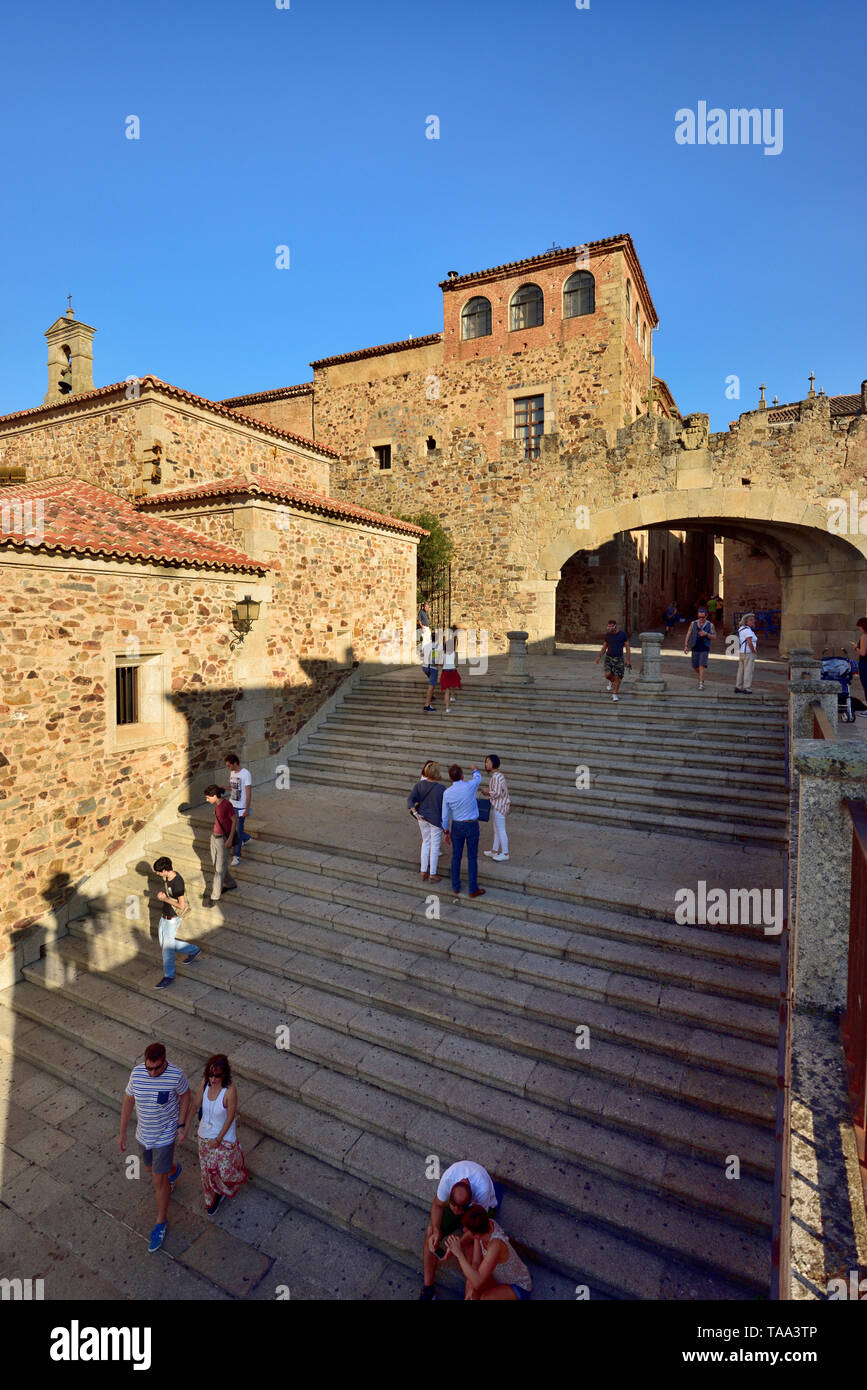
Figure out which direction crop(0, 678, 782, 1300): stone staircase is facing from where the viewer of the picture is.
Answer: facing the viewer and to the left of the viewer

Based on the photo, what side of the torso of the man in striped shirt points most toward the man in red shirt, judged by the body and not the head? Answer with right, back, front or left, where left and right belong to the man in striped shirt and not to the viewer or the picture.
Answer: back

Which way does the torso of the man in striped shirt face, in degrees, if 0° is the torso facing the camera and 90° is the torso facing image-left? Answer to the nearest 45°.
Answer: approximately 0°

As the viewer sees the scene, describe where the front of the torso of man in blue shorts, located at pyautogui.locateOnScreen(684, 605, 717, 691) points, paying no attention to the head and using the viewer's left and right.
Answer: facing the viewer

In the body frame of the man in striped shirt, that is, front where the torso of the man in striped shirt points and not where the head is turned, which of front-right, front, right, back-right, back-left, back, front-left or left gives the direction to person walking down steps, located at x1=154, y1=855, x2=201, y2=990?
back

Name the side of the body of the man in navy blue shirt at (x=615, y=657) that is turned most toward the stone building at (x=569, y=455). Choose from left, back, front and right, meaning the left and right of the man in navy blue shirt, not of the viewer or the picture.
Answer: back

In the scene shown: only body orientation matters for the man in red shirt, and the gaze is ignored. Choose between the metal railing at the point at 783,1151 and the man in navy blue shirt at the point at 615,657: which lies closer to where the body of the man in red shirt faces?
the metal railing

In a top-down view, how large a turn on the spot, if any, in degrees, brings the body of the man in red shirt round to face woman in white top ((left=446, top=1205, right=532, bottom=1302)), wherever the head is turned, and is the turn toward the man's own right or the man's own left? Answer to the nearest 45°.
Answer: approximately 45° to the man's own left

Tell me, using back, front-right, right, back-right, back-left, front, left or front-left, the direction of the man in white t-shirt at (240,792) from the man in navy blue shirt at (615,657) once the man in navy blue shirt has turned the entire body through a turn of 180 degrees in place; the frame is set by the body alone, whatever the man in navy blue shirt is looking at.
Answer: back-left
